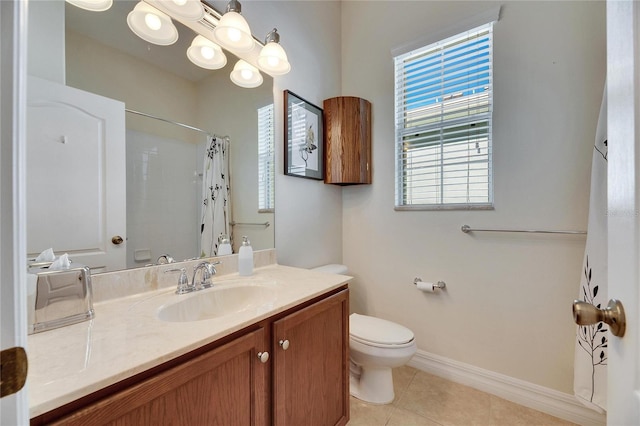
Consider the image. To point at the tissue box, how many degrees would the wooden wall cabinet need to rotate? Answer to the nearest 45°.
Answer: approximately 45° to its right

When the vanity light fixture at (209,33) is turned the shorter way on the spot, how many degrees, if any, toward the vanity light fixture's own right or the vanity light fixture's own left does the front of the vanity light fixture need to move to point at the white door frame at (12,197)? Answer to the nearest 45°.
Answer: approximately 90° to the vanity light fixture's own right

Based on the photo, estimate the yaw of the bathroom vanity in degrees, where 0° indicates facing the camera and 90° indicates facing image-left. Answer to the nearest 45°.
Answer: approximately 315°

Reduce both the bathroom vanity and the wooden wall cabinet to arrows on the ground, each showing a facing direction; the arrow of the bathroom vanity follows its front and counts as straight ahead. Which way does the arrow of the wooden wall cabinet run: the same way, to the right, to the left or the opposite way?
to the right

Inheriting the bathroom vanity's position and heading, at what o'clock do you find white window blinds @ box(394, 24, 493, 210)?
The white window blinds is roughly at 10 o'clock from the bathroom vanity.
